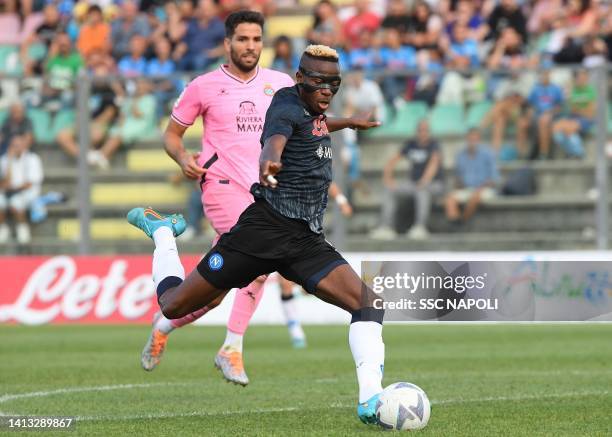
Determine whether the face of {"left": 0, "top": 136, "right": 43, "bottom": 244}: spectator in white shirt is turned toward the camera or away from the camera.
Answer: toward the camera

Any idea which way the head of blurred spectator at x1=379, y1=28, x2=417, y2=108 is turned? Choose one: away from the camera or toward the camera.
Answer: toward the camera

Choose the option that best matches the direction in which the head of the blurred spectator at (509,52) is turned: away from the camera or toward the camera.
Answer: toward the camera

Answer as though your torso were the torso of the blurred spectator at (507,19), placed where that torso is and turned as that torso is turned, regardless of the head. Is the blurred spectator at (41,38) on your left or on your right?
on your right

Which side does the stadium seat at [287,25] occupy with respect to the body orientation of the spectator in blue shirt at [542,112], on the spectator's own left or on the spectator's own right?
on the spectator's own right

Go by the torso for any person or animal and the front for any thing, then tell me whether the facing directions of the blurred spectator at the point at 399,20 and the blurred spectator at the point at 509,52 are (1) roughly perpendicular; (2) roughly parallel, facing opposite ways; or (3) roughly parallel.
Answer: roughly parallel

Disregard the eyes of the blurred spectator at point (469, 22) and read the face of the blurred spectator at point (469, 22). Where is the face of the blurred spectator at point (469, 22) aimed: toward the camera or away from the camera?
toward the camera

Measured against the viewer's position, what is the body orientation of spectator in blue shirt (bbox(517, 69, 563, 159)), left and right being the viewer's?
facing the viewer

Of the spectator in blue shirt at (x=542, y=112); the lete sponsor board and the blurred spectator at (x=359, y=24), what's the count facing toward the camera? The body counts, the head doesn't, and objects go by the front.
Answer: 3

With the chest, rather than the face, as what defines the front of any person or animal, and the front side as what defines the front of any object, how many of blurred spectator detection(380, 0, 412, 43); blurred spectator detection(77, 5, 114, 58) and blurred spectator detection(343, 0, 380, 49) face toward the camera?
3

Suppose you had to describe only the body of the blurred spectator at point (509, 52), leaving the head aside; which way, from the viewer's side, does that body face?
toward the camera

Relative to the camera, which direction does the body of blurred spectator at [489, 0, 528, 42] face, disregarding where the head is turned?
toward the camera

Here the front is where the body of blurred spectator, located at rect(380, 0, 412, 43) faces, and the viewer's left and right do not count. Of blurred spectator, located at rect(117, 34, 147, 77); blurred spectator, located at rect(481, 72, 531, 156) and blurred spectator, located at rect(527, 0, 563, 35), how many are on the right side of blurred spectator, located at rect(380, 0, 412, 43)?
1

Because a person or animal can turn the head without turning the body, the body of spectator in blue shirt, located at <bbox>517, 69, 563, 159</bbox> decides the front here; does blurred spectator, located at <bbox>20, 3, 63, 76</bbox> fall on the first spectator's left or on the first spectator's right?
on the first spectator's right

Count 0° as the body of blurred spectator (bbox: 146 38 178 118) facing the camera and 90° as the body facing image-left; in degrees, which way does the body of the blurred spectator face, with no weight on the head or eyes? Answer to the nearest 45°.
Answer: approximately 0°
